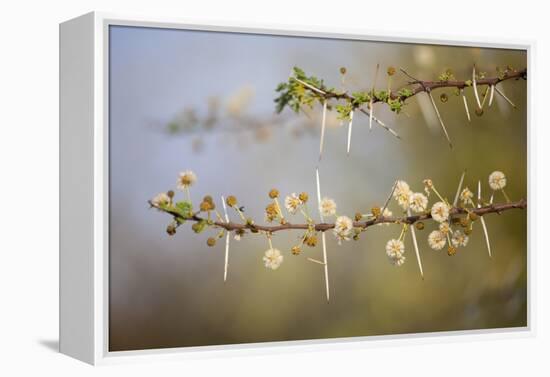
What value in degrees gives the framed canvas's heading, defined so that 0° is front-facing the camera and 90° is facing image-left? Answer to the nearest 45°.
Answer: approximately 315°
